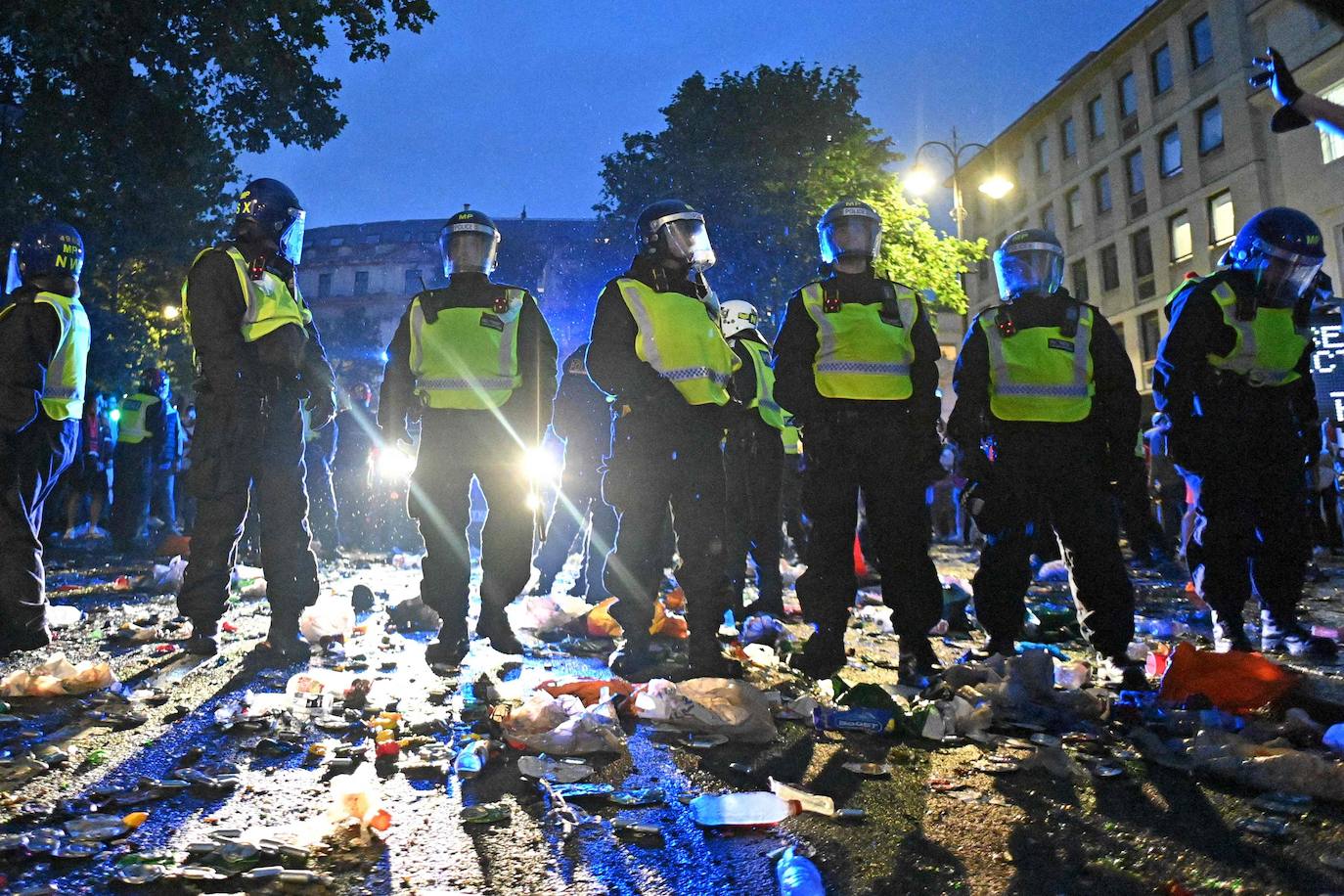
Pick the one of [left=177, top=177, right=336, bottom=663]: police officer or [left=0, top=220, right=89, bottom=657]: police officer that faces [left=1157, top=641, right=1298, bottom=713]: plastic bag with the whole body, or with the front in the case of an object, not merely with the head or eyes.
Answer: [left=177, top=177, right=336, bottom=663]: police officer

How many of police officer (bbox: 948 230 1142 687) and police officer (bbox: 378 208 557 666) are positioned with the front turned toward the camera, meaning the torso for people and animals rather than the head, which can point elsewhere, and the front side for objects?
2

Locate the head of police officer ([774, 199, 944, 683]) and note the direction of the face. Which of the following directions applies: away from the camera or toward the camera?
toward the camera

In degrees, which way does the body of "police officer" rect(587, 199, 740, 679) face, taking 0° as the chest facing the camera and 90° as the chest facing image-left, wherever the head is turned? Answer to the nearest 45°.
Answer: approximately 315°

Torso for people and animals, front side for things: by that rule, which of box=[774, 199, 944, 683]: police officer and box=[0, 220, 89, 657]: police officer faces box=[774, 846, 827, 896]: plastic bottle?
box=[774, 199, 944, 683]: police officer

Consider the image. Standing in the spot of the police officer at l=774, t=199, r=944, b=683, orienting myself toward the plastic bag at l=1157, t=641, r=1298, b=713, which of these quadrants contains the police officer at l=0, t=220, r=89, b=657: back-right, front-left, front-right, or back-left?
back-right

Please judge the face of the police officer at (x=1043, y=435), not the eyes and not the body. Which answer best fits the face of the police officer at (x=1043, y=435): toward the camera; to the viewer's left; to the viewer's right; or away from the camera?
toward the camera

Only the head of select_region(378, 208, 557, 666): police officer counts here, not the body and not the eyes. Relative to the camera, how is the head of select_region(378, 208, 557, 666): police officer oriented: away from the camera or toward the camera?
toward the camera

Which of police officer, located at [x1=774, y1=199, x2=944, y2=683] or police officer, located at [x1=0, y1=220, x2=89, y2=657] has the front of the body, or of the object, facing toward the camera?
police officer, located at [x1=774, y1=199, x2=944, y2=683]

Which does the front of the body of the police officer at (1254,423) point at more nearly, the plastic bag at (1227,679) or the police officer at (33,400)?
the plastic bag

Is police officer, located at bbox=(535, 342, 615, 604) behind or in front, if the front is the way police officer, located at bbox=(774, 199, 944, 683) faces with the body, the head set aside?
behind

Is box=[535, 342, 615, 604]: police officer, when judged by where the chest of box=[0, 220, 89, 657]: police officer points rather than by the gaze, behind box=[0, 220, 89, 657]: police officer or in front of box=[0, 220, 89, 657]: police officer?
behind

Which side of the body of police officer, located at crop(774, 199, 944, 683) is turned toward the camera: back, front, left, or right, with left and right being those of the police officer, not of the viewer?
front

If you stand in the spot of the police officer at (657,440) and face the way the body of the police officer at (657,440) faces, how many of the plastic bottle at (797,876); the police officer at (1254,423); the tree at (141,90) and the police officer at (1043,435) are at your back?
1
